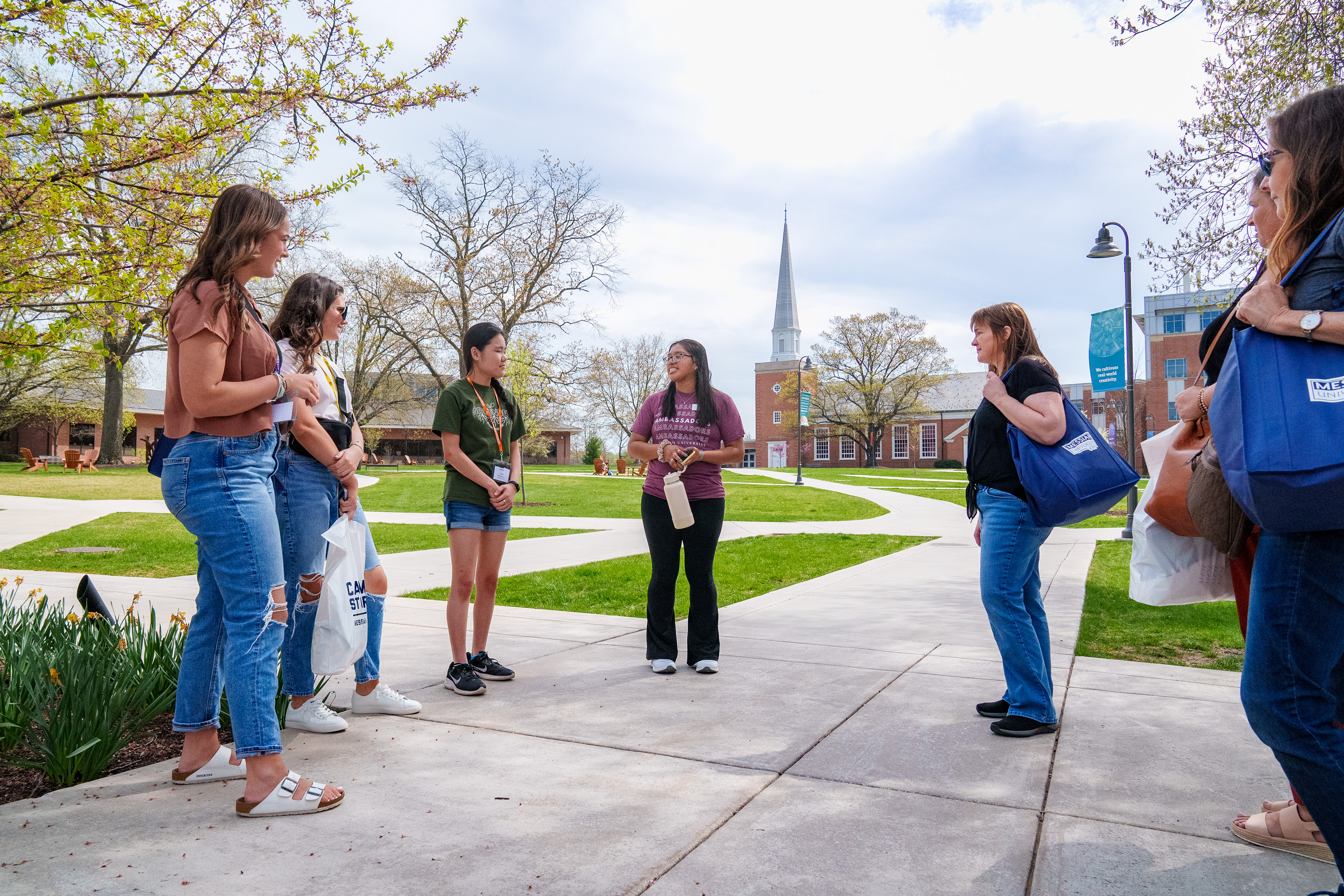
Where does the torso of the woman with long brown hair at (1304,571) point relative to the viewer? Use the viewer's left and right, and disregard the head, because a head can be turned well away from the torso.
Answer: facing to the left of the viewer

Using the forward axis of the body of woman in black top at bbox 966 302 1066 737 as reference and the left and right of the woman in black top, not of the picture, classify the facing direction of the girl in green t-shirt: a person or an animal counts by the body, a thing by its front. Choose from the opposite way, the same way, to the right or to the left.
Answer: the opposite way

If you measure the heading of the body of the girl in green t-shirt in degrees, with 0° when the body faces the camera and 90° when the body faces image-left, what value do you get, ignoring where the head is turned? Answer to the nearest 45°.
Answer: approximately 315°

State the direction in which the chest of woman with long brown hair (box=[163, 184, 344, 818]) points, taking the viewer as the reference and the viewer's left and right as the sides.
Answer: facing to the right of the viewer

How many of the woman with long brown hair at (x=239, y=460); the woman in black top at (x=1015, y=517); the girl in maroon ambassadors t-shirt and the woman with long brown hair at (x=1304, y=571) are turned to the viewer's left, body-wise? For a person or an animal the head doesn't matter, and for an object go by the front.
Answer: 2

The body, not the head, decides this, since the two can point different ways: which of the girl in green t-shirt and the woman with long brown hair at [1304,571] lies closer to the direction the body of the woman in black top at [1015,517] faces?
the girl in green t-shirt

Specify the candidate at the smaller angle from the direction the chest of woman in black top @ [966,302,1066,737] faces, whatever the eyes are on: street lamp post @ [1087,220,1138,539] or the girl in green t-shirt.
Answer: the girl in green t-shirt

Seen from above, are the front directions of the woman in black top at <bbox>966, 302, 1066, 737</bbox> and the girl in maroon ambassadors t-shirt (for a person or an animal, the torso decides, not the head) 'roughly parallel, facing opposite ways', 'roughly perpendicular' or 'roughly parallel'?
roughly perpendicular

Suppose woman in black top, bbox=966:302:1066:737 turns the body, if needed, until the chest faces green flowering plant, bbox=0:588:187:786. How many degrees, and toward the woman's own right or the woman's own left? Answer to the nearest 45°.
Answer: approximately 45° to the woman's own left

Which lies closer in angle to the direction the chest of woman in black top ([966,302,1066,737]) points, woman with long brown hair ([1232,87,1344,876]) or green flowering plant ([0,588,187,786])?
the green flowering plant

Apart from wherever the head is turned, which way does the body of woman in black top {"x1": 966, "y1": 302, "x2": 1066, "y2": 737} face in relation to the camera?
to the viewer's left
